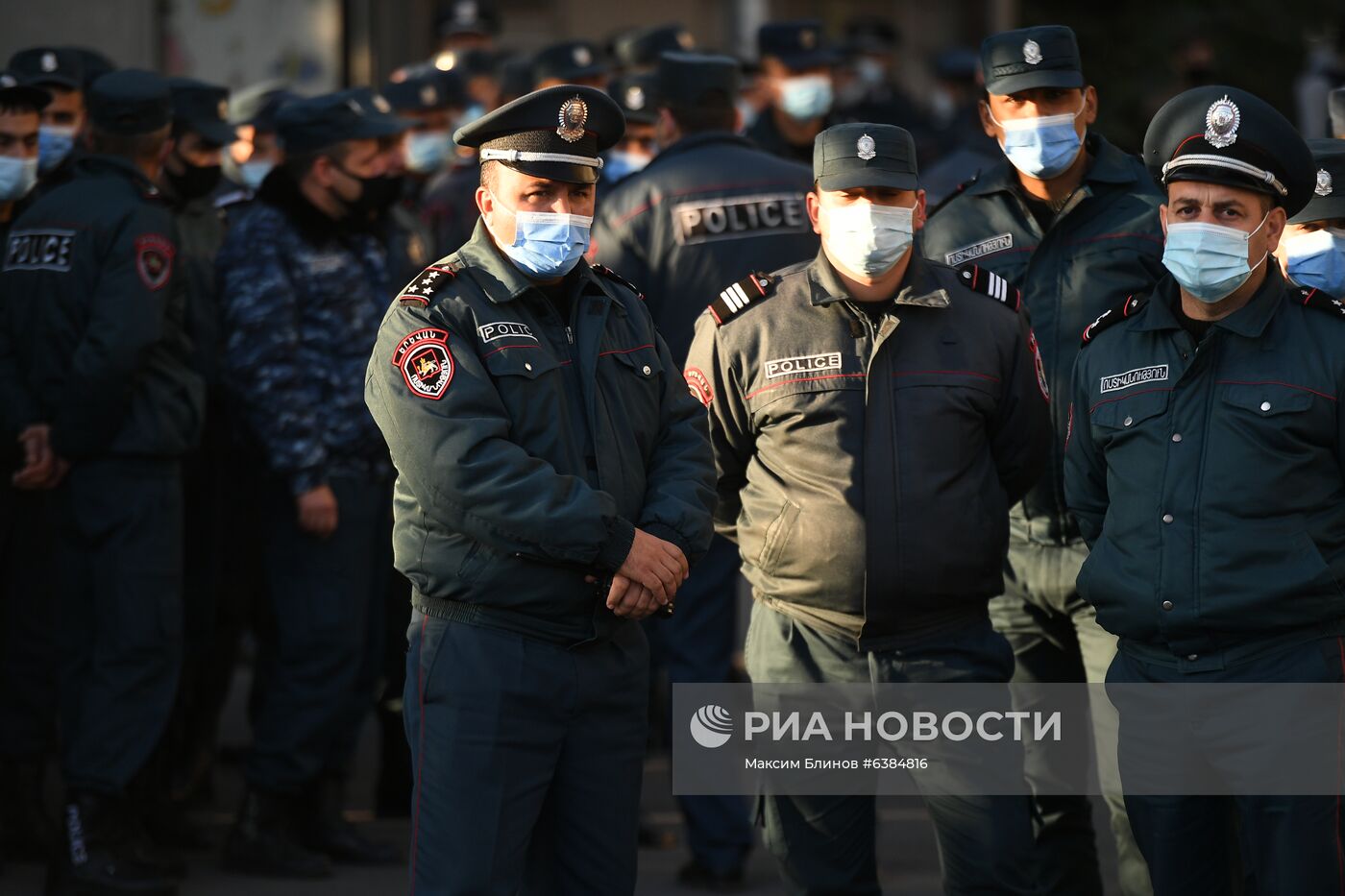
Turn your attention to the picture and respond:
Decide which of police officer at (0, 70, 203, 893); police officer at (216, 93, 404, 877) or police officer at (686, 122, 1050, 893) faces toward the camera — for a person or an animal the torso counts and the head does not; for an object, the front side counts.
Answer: police officer at (686, 122, 1050, 893)

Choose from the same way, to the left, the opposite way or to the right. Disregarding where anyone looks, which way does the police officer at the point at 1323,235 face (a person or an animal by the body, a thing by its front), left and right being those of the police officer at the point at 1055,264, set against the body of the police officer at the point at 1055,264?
the same way

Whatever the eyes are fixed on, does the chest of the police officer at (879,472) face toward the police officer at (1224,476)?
no

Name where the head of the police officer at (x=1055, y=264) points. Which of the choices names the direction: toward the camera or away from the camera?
toward the camera

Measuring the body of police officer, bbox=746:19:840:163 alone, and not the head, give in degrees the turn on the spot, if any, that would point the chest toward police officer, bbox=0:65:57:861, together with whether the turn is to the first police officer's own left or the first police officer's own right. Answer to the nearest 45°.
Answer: approximately 90° to the first police officer's own right

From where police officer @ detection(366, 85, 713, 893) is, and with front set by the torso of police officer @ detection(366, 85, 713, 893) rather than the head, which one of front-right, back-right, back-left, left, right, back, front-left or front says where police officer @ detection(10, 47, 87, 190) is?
back

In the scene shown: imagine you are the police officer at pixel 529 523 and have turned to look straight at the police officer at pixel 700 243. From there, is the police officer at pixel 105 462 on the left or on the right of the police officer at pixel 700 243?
left

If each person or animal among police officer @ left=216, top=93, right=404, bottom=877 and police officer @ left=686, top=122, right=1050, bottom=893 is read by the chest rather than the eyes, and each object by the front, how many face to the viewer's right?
1

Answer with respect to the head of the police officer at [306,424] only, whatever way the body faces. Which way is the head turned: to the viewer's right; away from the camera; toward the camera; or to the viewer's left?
to the viewer's right

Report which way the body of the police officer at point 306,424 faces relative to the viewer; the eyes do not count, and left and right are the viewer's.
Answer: facing to the right of the viewer

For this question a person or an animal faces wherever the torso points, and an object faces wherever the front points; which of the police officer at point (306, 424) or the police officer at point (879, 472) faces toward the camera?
the police officer at point (879, 472)

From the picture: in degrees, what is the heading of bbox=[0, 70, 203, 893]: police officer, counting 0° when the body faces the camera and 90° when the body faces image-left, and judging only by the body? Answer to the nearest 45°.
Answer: approximately 225°

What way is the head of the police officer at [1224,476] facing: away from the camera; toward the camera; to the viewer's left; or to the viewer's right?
toward the camera

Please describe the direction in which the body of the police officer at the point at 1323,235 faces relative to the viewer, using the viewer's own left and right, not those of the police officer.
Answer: facing the viewer

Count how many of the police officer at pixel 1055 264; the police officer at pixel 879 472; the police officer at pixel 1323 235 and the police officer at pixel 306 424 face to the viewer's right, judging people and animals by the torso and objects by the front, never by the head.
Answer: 1

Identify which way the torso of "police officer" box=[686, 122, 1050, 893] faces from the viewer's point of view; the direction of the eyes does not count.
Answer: toward the camera

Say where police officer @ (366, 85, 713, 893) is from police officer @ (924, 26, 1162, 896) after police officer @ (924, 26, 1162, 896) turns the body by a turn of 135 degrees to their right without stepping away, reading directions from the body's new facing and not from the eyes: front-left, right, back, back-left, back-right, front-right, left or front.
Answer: left

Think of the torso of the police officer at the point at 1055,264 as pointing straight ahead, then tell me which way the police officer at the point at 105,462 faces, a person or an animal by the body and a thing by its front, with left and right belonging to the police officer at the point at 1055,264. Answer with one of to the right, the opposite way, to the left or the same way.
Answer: the opposite way

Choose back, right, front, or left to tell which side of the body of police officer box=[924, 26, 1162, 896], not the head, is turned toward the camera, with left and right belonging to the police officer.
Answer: front
